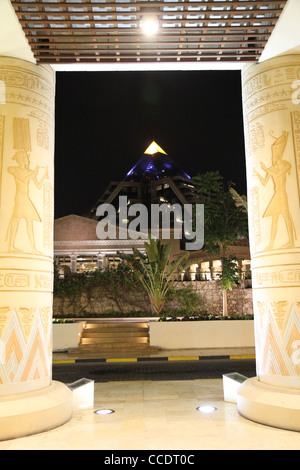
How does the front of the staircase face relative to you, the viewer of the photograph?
facing the viewer

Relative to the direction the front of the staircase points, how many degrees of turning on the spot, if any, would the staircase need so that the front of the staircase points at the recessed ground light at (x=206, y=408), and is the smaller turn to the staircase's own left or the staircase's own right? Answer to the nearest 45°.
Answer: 0° — it already faces it

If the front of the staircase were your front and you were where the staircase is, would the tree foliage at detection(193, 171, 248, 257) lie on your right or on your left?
on your left

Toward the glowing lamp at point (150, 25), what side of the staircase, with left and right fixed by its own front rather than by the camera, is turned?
front

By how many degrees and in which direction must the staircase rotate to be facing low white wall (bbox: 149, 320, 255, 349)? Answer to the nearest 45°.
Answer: approximately 90° to its left

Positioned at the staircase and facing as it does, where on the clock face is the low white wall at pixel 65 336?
The low white wall is roughly at 3 o'clock from the staircase.

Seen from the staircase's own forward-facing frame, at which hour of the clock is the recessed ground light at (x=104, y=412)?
The recessed ground light is roughly at 12 o'clock from the staircase.

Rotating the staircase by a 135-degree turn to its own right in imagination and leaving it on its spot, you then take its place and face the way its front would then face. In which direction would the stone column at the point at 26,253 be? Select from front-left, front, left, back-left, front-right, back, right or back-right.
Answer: back-left

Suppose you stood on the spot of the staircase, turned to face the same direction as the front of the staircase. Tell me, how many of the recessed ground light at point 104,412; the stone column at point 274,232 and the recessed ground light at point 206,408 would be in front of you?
3
